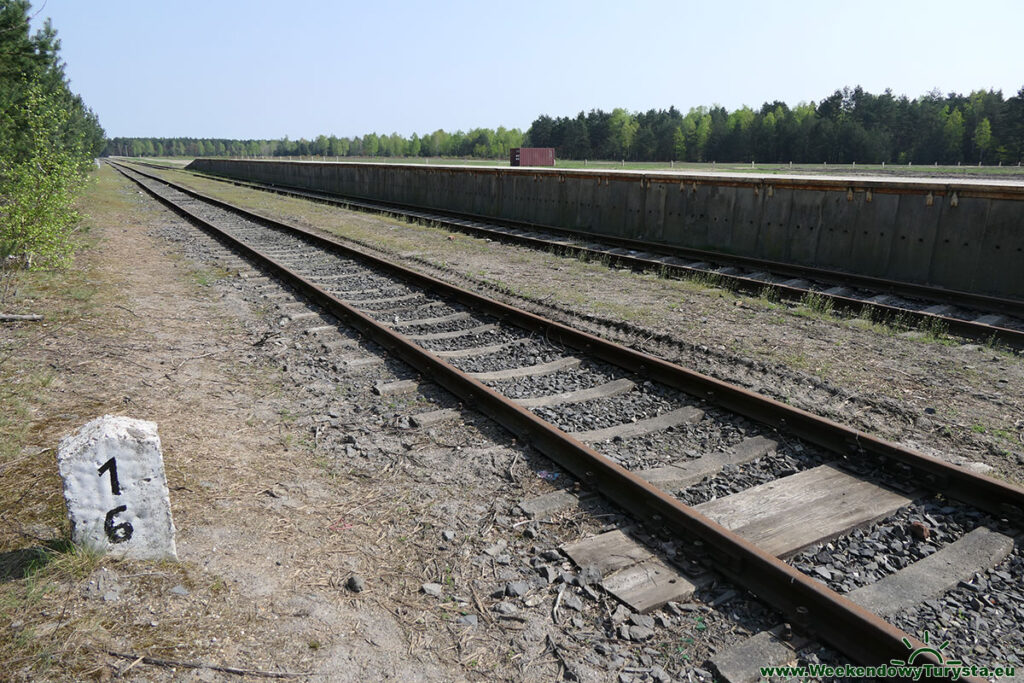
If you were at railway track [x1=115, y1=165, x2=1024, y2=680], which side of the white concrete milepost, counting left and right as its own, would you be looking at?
left

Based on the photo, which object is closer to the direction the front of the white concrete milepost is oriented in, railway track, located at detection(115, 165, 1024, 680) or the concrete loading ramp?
the railway track

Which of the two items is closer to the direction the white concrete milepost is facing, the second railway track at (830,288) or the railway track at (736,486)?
the railway track

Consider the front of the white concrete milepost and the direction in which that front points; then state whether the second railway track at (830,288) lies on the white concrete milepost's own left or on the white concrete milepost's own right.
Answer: on the white concrete milepost's own left

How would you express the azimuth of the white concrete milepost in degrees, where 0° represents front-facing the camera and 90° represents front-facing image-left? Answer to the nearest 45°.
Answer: approximately 0°
